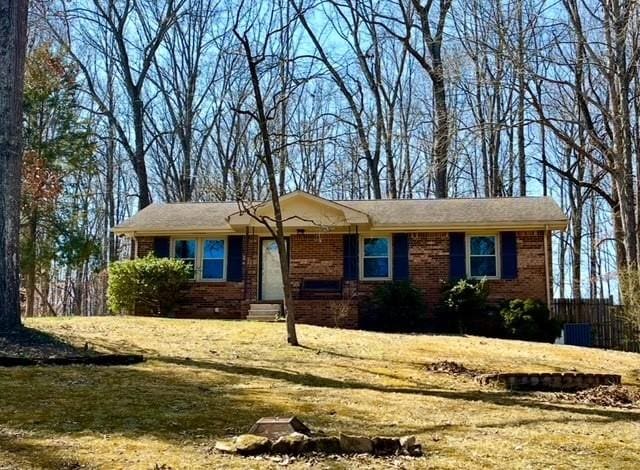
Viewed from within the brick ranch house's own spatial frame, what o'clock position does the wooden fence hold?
The wooden fence is roughly at 9 o'clock from the brick ranch house.

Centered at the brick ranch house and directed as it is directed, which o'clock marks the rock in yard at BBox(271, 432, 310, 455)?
The rock in yard is roughly at 12 o'clock from the brick ranch house.

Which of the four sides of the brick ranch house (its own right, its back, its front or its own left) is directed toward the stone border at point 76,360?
front

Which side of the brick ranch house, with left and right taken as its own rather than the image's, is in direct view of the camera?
front

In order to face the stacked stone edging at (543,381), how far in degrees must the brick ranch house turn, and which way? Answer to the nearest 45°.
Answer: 0° — it already faces it

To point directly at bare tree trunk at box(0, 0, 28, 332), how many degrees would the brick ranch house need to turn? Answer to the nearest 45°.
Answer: approximately 45° to its right

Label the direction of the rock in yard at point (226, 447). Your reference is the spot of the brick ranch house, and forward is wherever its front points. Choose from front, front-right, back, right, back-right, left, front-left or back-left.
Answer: front

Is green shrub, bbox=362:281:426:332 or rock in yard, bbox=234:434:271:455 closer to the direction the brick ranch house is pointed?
the rock in yard

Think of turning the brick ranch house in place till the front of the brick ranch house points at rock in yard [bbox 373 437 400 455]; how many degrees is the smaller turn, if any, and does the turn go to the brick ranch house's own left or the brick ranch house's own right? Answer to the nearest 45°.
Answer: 0° — it already faces it

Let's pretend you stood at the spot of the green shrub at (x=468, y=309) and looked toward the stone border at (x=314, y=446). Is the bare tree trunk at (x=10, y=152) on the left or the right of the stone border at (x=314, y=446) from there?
right

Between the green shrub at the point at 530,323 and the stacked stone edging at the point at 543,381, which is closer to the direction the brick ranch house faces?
the stacked stone edging

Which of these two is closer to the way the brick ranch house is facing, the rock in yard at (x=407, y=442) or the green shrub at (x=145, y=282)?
the rock in yard

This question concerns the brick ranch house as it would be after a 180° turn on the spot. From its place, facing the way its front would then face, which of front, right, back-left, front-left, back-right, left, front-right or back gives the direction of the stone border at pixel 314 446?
back

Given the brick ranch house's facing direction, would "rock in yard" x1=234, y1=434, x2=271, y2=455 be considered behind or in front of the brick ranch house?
in front
